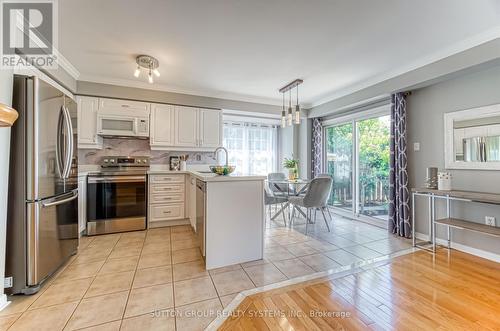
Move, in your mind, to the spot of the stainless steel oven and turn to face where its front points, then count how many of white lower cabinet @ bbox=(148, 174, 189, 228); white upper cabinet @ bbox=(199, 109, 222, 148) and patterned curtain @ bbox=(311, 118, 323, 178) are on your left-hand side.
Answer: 3

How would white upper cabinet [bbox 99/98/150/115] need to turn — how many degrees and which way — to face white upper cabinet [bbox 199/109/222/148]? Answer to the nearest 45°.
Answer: approximately 90° to its left

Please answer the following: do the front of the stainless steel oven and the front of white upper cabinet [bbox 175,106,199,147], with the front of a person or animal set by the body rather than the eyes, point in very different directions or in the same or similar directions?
same or similar directions

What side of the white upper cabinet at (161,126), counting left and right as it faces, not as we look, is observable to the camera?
front

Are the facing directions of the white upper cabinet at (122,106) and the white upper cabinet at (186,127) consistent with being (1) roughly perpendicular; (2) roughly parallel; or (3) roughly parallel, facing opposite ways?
roughly parallel

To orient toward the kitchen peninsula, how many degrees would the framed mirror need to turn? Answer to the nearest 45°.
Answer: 0° — it already faces it

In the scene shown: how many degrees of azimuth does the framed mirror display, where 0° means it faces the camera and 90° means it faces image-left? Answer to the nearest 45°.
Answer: approximately 45°

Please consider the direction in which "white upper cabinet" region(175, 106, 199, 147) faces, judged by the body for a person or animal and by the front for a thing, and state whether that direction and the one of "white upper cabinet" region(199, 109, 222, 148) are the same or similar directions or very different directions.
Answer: same or similar directions

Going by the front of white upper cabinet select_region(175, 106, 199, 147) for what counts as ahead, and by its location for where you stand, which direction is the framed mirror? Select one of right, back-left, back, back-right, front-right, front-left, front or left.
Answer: front-left

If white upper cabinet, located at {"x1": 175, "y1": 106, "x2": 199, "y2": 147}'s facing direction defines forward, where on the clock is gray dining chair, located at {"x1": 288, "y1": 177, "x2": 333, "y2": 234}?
The gray dining chair is roughly at 10 o'clock from the white upper cabinet.

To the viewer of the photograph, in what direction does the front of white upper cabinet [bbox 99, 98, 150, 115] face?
facing the viewer

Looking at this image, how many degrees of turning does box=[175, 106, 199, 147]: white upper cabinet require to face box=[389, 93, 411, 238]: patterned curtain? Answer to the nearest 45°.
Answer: approximately 45° to its left

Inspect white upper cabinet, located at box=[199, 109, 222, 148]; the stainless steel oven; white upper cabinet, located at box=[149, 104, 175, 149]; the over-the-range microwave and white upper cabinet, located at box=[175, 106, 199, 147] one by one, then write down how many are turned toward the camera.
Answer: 5

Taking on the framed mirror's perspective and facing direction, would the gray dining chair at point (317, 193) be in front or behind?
in front

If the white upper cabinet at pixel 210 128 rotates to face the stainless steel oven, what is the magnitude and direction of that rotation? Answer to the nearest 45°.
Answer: approximately 45° to its right

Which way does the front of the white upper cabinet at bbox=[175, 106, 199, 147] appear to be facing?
toward the camera

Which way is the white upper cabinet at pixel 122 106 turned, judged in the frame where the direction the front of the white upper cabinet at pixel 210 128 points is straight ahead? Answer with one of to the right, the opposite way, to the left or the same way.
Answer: the same way

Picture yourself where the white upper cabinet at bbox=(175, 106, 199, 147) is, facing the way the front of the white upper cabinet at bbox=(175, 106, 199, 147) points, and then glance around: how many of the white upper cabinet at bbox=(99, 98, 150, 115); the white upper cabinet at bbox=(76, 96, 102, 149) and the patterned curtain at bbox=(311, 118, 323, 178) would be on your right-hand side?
2
